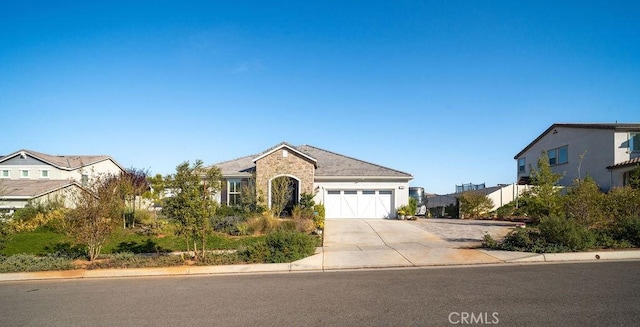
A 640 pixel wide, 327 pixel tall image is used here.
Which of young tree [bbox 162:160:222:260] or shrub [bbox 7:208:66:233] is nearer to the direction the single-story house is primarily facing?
the young tree

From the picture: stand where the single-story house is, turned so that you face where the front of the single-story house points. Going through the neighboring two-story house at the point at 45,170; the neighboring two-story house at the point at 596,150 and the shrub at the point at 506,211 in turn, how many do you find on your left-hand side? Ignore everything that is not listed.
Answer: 2

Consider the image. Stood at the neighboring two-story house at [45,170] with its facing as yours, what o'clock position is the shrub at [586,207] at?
The shrub is roughly at 10 o'clock from the neighboring two-story house.

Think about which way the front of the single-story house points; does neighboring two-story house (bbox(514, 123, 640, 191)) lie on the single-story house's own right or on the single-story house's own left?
on the single-story house's own left

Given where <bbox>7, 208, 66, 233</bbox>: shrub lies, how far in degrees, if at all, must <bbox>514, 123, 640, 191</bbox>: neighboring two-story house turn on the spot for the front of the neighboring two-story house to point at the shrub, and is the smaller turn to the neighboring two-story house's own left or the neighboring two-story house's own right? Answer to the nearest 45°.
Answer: approximately 90° to the neighboring two-story house's own right

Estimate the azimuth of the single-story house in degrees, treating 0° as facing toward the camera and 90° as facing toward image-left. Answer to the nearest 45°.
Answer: approximately 0°

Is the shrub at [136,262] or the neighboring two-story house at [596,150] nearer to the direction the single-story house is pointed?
the shrub
